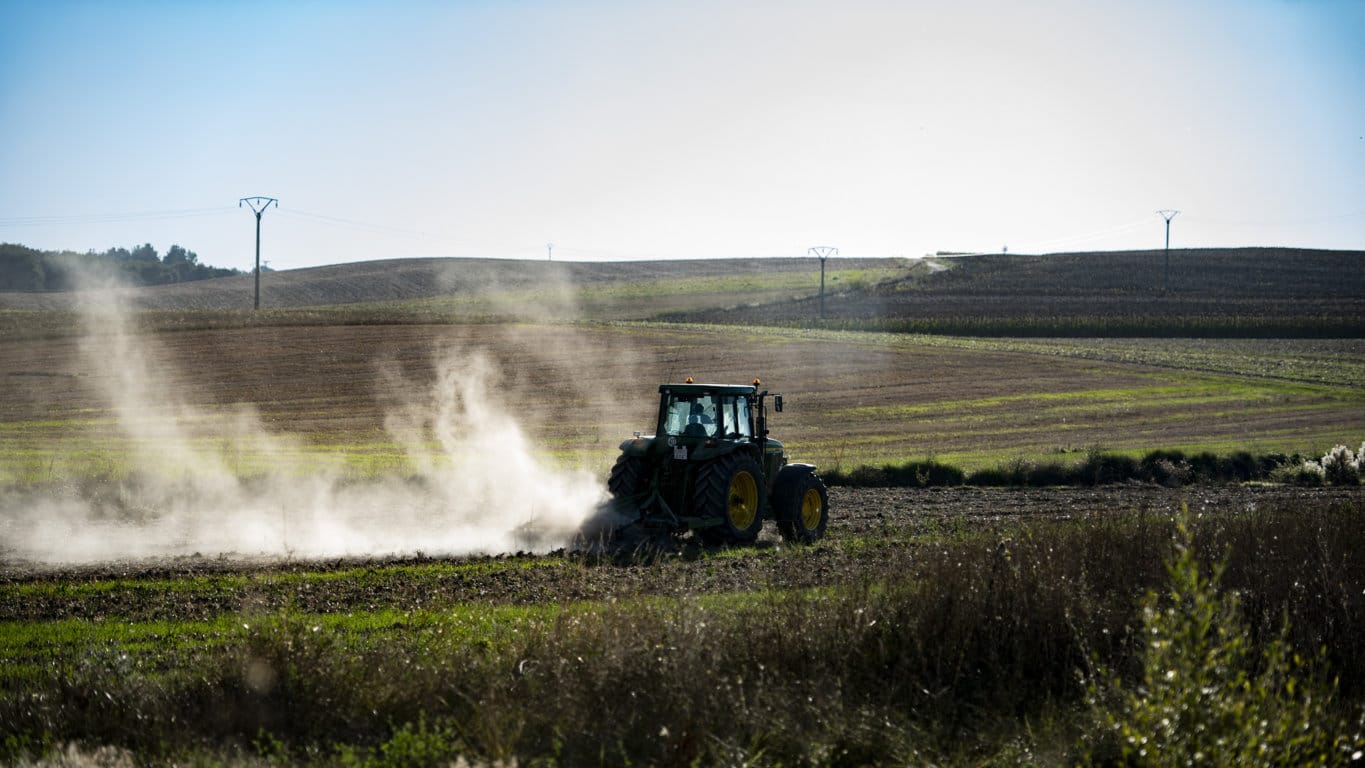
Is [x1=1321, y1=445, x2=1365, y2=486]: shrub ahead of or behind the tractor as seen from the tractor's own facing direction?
ahead

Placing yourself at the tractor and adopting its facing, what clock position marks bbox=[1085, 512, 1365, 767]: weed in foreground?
The weed in foreground is roughly at 4 o'clock from the tractor.

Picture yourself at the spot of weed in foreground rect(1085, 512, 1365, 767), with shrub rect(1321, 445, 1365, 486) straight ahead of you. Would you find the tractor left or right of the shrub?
left

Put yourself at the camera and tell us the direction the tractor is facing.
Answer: facing away from the viewer and to the right of the viewer

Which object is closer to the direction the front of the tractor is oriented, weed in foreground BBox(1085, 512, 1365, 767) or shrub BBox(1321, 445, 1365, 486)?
the shrub
